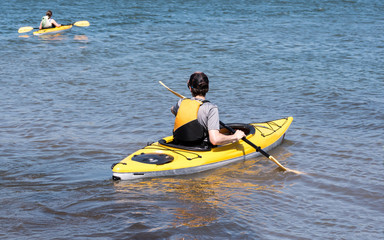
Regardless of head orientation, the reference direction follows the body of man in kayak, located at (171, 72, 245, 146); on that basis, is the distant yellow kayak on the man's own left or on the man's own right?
on the man's own left

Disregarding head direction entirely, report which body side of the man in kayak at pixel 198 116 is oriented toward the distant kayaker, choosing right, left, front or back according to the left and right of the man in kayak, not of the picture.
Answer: left

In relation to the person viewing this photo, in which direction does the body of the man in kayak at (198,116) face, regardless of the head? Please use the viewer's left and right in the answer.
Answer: facing away from the viewer and to the right of the viewer

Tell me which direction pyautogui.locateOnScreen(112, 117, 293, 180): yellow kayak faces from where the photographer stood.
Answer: facing away from the viewer and to the right of the viewer
